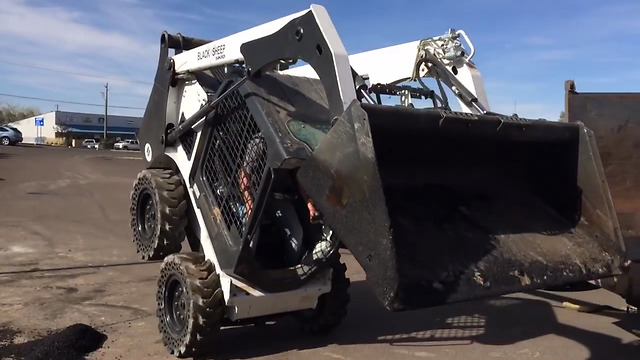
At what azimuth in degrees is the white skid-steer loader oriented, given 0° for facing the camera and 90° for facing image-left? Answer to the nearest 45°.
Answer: approximately 315°

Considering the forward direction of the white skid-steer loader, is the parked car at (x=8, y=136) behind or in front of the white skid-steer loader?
behind
